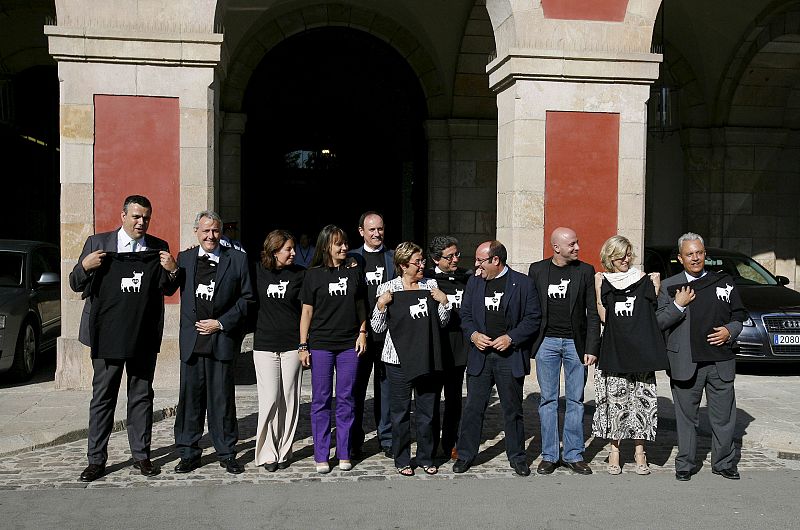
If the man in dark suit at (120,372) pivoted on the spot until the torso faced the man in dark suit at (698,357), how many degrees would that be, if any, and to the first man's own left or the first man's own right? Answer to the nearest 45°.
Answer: approximately 90° to the first man's own left

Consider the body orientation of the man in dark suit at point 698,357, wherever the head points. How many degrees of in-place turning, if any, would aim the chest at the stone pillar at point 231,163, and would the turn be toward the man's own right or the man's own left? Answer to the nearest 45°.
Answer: approximately 135° to the man's own right

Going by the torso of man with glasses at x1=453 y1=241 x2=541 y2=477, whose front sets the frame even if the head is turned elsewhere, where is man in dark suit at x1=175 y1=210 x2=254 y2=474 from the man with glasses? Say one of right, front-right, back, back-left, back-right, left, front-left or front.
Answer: right

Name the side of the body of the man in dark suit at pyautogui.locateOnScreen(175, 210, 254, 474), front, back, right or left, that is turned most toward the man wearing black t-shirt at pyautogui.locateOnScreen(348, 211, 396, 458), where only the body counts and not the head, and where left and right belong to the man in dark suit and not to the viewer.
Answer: left

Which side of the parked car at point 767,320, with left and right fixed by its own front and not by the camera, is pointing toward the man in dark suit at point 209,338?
right

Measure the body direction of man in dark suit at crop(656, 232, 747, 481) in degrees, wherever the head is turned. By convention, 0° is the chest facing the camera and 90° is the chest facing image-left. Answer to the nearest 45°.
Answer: approximately 0°

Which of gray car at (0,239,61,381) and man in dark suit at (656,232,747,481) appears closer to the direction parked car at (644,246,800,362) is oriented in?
the man in dark suit

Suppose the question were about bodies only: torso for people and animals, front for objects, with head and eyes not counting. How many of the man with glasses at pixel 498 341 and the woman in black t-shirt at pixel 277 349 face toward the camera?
2

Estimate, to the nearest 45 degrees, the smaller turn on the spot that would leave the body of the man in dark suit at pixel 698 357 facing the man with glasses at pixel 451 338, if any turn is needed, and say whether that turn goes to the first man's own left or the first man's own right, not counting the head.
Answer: approximately 90° to the first man's own right

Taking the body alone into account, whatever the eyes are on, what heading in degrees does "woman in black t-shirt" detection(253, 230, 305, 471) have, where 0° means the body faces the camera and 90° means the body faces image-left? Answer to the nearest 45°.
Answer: approximately 0°

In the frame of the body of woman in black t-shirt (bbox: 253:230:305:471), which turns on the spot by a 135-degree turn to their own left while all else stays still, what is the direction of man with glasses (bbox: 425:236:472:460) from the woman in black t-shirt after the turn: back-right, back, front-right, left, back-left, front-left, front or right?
front-right
